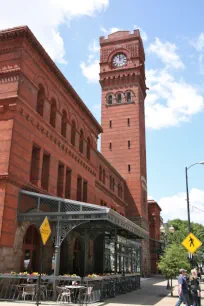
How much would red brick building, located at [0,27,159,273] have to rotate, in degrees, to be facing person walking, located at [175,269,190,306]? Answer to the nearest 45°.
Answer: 0° — it already faces them

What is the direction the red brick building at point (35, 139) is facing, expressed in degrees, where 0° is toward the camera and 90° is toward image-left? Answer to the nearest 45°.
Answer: approximately 315°

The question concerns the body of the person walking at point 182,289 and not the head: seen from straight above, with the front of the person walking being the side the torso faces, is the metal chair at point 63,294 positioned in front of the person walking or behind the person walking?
behind
